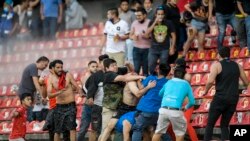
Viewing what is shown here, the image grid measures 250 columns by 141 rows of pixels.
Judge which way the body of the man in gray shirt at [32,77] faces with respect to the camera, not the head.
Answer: to the viewer's right

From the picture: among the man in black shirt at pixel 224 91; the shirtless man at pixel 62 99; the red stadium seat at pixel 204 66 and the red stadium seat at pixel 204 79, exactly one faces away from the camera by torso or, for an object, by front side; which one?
the man in black shirt

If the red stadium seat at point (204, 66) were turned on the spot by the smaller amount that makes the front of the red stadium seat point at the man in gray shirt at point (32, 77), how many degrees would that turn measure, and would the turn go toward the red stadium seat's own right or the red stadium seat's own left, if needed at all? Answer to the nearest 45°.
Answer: approximately 45° to the red stadium seat's own right

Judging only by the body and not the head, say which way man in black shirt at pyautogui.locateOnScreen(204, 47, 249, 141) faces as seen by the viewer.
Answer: away from the camera

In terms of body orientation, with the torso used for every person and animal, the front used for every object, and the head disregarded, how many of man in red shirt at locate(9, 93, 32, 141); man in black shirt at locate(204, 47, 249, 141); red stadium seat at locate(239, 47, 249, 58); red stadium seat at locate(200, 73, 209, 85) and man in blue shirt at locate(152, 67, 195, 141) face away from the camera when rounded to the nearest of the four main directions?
2

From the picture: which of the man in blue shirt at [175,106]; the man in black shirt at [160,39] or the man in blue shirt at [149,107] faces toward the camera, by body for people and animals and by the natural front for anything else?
the man in black shirt

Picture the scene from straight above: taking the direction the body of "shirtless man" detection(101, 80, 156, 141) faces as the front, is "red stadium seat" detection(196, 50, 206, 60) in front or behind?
in front
